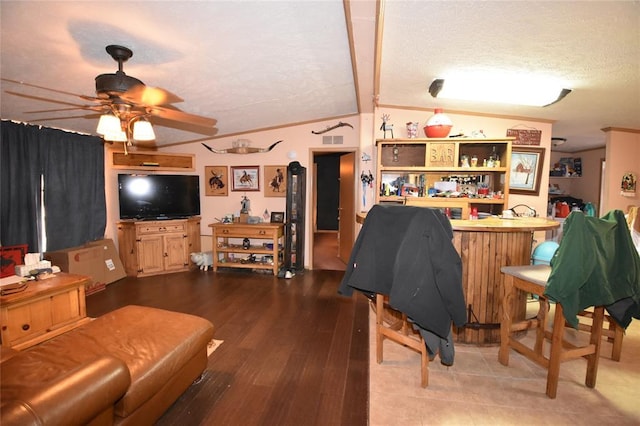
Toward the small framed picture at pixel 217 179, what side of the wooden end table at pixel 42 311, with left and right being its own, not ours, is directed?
left

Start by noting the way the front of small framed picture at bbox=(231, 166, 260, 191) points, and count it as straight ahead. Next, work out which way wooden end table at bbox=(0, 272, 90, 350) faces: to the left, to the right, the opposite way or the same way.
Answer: to the left

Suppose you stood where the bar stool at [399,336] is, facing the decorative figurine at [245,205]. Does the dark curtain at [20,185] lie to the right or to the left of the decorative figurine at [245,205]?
left

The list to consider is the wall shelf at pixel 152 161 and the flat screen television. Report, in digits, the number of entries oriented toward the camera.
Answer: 2

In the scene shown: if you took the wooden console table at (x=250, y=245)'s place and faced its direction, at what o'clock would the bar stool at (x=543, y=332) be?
The bar stool is roughly at 11 o'clock from the wooden console table.

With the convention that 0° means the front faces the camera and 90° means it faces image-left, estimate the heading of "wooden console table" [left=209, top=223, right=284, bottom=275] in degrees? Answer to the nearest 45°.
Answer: approximately 0°

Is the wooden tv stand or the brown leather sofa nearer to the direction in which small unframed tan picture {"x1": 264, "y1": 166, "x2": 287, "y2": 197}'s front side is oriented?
the brown leather sofa

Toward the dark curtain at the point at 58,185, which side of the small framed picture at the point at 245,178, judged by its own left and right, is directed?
right
